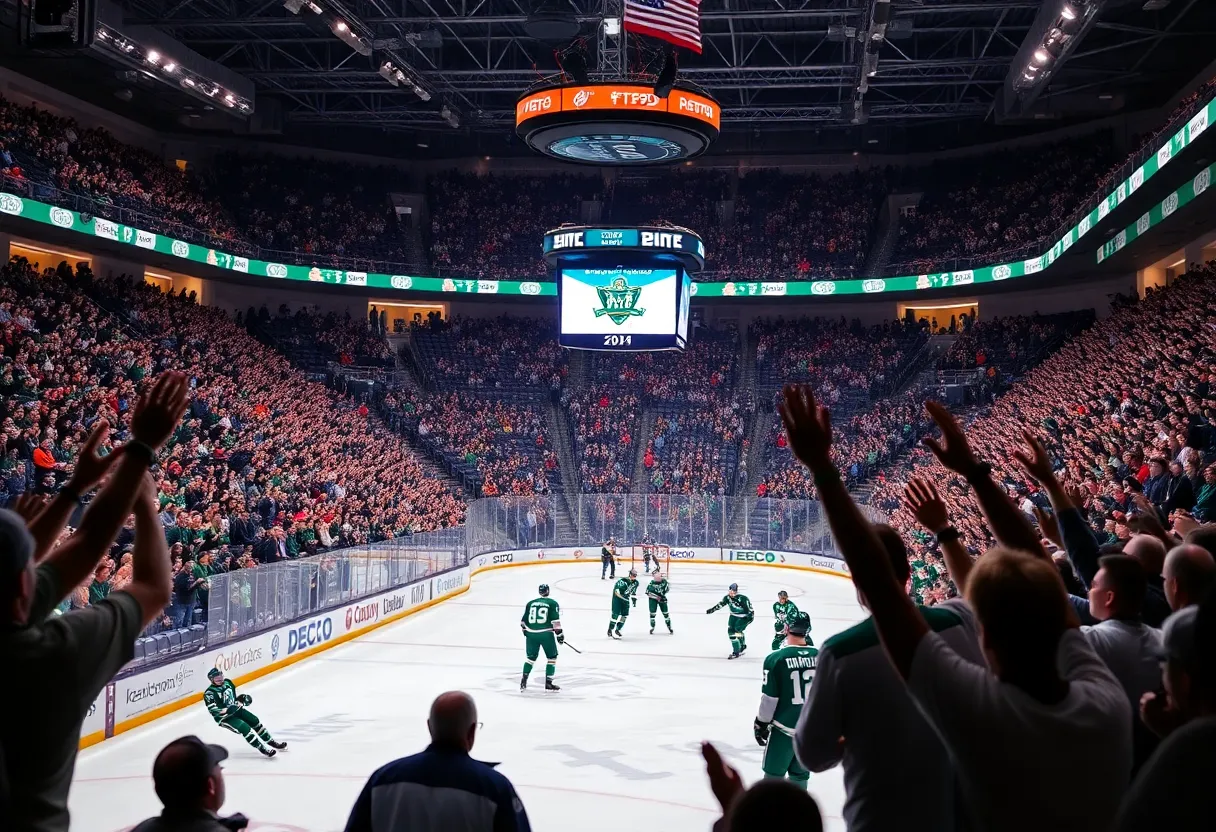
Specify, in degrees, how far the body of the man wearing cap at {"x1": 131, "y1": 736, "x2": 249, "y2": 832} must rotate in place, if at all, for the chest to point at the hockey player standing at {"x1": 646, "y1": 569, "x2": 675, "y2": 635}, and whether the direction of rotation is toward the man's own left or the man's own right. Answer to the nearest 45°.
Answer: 0° — they already face them

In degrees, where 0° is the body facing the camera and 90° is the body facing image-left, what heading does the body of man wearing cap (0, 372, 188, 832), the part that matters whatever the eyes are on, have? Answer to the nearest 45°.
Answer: approximately 225°

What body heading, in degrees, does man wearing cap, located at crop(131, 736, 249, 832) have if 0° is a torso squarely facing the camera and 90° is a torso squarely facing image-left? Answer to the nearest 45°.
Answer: approximately 225°

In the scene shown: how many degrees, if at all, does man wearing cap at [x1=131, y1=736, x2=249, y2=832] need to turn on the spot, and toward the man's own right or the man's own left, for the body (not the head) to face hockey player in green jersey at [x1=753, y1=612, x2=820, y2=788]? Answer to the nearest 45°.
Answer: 0° — they already face them

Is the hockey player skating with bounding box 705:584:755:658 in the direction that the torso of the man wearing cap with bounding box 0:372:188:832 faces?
yes

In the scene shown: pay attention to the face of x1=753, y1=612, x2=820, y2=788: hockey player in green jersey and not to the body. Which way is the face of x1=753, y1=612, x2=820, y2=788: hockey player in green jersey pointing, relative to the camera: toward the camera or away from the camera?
away from the camera
